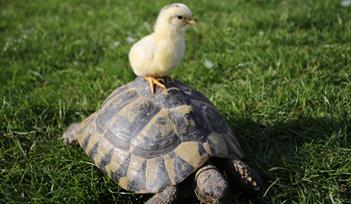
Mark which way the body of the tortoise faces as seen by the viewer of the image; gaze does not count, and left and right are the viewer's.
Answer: facing the viewer and to the right of the viewer
